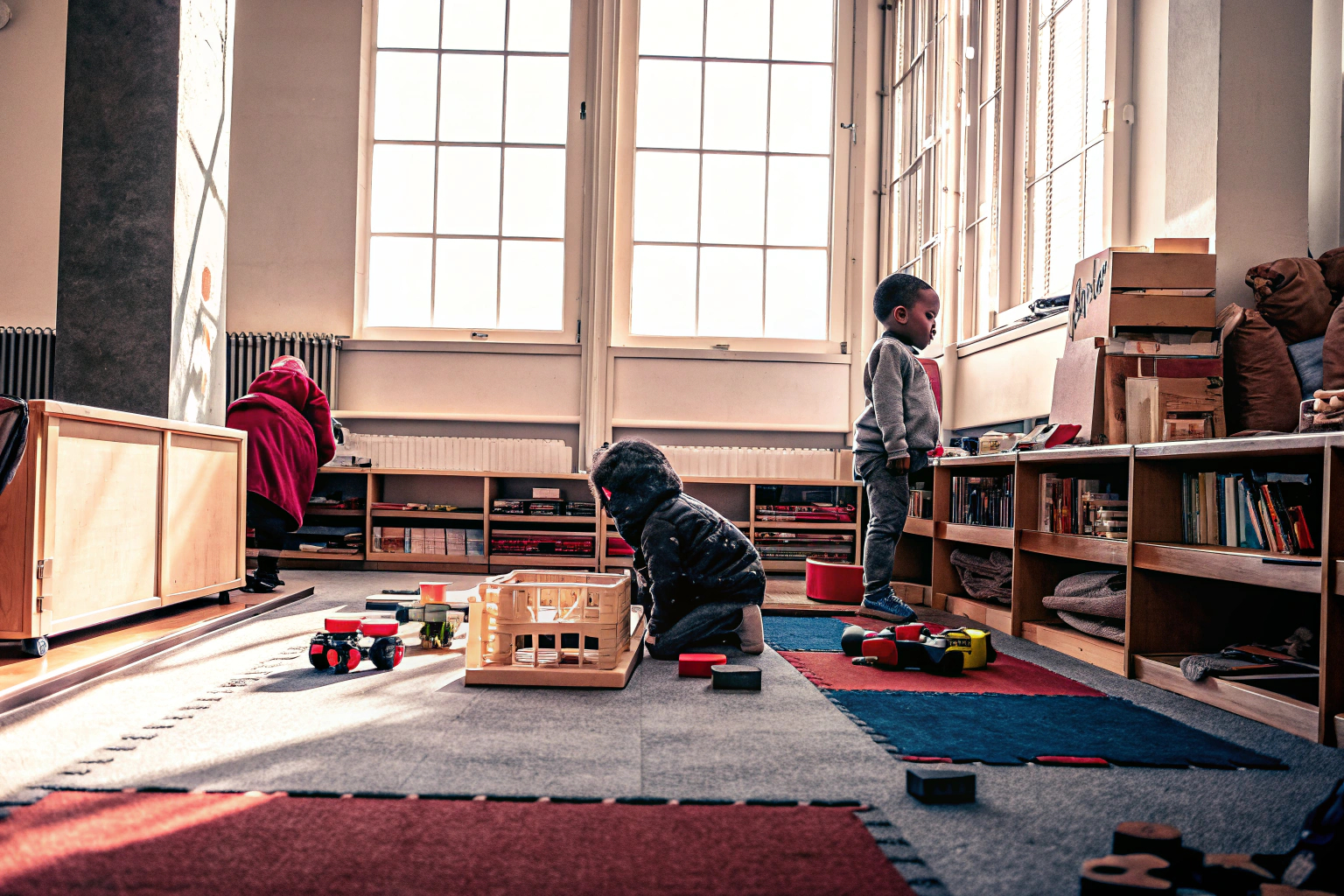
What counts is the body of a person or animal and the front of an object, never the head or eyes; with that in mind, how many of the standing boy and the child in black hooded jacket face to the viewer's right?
1

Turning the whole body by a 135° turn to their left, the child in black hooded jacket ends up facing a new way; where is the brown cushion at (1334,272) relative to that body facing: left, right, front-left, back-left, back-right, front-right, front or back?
front-left

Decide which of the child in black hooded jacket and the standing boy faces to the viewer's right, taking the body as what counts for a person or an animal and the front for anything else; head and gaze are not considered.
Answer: the standing boy

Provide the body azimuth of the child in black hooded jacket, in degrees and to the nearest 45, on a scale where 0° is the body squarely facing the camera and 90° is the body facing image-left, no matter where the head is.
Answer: approximately 90°

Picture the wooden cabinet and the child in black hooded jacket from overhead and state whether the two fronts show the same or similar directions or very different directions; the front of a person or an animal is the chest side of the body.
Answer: very different directions

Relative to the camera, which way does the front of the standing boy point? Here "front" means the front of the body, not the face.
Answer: to the viewer's right

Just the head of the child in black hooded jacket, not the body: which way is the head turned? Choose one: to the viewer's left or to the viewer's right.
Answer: to the viewer's left

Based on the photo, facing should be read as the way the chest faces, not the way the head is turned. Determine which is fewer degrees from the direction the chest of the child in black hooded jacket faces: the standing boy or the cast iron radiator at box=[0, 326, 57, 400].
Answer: the cast iron radiator

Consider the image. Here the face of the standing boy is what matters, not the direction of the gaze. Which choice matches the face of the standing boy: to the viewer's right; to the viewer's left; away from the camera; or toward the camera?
to the viewer's right
